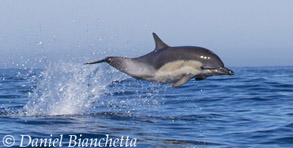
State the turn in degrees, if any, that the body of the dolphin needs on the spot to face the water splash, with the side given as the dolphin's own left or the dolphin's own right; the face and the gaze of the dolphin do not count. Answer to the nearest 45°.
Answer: approximately 135° to the dolphin's own left

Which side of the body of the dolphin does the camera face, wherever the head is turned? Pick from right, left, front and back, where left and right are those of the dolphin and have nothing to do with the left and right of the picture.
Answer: right
